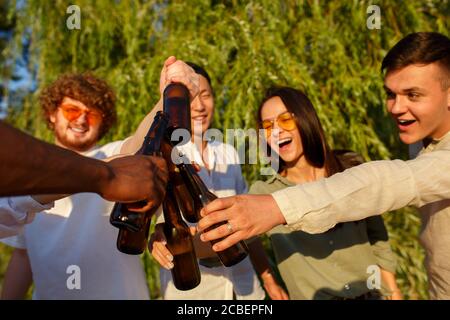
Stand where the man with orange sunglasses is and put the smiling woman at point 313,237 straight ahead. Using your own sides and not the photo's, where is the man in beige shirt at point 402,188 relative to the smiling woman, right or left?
right

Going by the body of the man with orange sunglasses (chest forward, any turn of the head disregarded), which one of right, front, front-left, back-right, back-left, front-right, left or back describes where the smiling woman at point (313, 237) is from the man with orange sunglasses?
left

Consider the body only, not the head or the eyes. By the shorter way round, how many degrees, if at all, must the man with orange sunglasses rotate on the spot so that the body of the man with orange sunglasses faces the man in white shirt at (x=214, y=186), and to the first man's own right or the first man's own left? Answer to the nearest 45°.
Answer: approximately 90° to the first man's own left

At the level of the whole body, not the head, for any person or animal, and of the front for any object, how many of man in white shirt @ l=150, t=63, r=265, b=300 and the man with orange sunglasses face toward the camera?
2

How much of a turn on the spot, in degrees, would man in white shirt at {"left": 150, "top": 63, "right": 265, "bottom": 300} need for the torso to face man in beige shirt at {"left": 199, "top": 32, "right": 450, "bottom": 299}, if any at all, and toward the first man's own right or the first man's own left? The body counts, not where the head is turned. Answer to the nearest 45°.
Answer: approximately 45° to the first man's own left

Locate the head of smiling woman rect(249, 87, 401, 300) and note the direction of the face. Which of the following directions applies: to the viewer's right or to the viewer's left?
to the viewer's left

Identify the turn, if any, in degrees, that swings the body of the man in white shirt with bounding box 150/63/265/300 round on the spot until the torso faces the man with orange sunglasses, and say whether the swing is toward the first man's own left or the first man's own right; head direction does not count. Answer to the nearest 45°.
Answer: approximately 45° to the first man's own right

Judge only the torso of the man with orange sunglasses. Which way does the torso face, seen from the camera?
toward the camera

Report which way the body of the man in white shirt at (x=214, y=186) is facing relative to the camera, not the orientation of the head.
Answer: toward the camera

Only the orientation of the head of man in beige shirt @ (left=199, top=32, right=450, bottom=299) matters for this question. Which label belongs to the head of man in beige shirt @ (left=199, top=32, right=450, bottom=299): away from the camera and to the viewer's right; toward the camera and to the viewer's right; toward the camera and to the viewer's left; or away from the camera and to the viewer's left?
toward the camera and to the viewer's left
